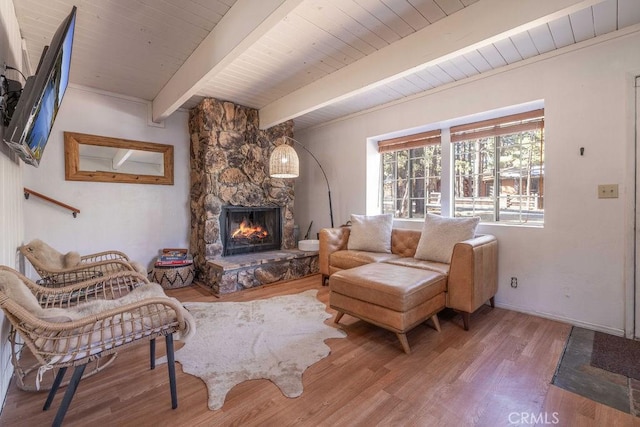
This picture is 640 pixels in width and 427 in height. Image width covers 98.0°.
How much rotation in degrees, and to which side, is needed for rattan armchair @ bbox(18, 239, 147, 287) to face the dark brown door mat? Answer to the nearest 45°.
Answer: approximately 45° to its right

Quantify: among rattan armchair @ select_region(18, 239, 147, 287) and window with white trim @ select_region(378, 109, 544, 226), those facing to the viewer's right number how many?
1

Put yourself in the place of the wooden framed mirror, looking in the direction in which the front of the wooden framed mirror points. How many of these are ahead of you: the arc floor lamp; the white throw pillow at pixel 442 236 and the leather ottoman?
3

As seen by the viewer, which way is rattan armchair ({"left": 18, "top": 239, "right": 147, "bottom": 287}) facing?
to the viewer's right

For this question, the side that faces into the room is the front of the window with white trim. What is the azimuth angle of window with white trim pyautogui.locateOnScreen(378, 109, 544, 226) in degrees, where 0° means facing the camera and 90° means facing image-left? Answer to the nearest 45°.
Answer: approximately 45°

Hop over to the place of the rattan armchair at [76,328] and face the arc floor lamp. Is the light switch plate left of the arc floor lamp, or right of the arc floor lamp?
right

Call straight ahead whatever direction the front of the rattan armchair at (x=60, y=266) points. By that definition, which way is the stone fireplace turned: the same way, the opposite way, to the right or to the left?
to the right

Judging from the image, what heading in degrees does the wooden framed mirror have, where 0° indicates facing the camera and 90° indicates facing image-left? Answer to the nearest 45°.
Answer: approximately 315°
